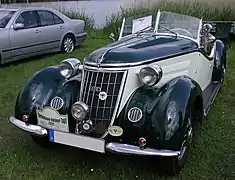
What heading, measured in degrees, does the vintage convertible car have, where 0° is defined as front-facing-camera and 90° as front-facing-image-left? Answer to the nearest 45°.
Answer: approximately 45°

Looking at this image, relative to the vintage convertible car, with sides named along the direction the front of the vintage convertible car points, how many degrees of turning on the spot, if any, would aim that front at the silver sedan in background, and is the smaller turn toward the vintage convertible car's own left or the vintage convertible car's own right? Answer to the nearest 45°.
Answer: approximately 135° to the vintage convertible car's own right

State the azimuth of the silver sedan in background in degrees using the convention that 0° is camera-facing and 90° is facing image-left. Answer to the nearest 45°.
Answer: approximately 45°
